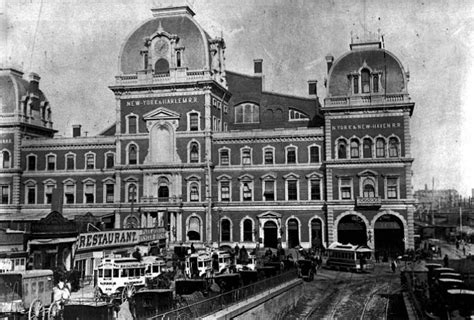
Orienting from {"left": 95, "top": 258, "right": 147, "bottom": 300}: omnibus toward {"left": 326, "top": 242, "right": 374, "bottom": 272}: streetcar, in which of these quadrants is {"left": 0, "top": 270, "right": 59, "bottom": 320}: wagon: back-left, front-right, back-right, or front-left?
back-right

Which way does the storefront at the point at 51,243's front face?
toward the camera

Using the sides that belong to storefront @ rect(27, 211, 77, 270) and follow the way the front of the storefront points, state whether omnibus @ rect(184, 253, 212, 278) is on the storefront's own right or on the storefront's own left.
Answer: on the storefront's own left

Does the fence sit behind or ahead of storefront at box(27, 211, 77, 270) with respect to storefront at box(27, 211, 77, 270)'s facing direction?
ahead

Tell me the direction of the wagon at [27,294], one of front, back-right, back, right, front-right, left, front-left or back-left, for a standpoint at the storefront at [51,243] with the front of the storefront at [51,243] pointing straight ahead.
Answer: front

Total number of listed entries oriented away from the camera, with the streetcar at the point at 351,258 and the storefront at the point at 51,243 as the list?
0

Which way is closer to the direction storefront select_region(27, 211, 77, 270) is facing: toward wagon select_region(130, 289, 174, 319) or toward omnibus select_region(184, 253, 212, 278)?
the wagon
